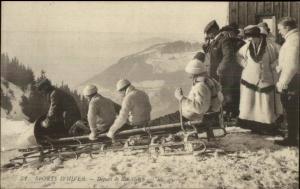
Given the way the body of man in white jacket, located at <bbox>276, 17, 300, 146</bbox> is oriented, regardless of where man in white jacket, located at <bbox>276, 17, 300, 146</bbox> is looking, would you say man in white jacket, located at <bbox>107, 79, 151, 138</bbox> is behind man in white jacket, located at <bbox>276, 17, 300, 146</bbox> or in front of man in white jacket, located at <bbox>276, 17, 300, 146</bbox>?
in front

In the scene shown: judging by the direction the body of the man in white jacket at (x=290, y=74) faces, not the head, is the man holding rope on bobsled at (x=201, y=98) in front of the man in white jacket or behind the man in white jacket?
in front

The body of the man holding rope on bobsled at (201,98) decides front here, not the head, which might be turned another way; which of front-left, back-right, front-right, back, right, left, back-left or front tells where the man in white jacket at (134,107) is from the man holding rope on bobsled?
front

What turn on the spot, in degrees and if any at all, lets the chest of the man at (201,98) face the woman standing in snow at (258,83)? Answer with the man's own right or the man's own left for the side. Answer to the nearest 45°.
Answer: approximately 180°

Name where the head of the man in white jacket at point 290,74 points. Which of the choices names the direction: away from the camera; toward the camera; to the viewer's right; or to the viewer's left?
to the viewer's left

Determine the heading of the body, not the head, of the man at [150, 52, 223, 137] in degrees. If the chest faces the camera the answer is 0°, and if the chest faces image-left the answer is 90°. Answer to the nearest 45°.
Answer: approximately 90°

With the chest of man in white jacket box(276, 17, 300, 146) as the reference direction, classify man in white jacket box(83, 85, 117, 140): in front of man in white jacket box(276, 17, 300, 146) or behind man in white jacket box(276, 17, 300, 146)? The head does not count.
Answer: in front

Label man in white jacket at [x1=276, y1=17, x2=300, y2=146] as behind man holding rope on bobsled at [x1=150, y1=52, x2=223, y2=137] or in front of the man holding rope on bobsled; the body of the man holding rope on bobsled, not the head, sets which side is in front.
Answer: behind
